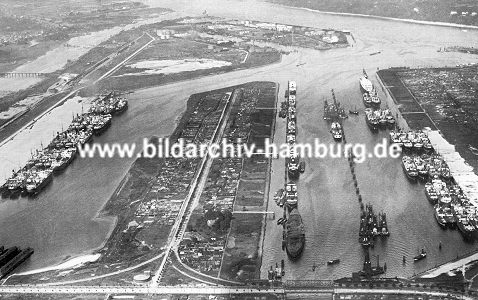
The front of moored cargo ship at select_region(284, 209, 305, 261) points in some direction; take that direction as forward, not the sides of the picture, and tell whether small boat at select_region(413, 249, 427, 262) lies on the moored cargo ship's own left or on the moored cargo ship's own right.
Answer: on the moored cargo ship's own left

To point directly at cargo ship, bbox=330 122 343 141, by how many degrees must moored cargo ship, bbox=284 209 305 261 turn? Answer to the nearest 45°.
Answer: approximately 180°

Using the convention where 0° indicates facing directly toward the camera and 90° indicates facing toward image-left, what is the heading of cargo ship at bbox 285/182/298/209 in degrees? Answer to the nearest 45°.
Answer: approximately 0°

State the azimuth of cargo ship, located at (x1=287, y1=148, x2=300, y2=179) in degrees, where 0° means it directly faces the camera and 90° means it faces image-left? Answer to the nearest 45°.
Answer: approximately 0°
